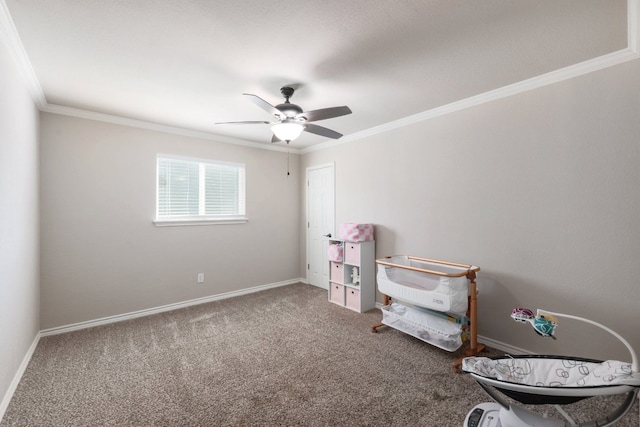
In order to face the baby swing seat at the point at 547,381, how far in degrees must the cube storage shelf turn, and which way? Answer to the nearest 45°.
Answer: approximately 90° to its left

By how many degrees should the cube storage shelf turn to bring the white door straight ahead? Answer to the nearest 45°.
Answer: approximately 90° to its right

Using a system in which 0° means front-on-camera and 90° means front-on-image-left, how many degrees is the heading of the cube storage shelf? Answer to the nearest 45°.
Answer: approximately 45°
